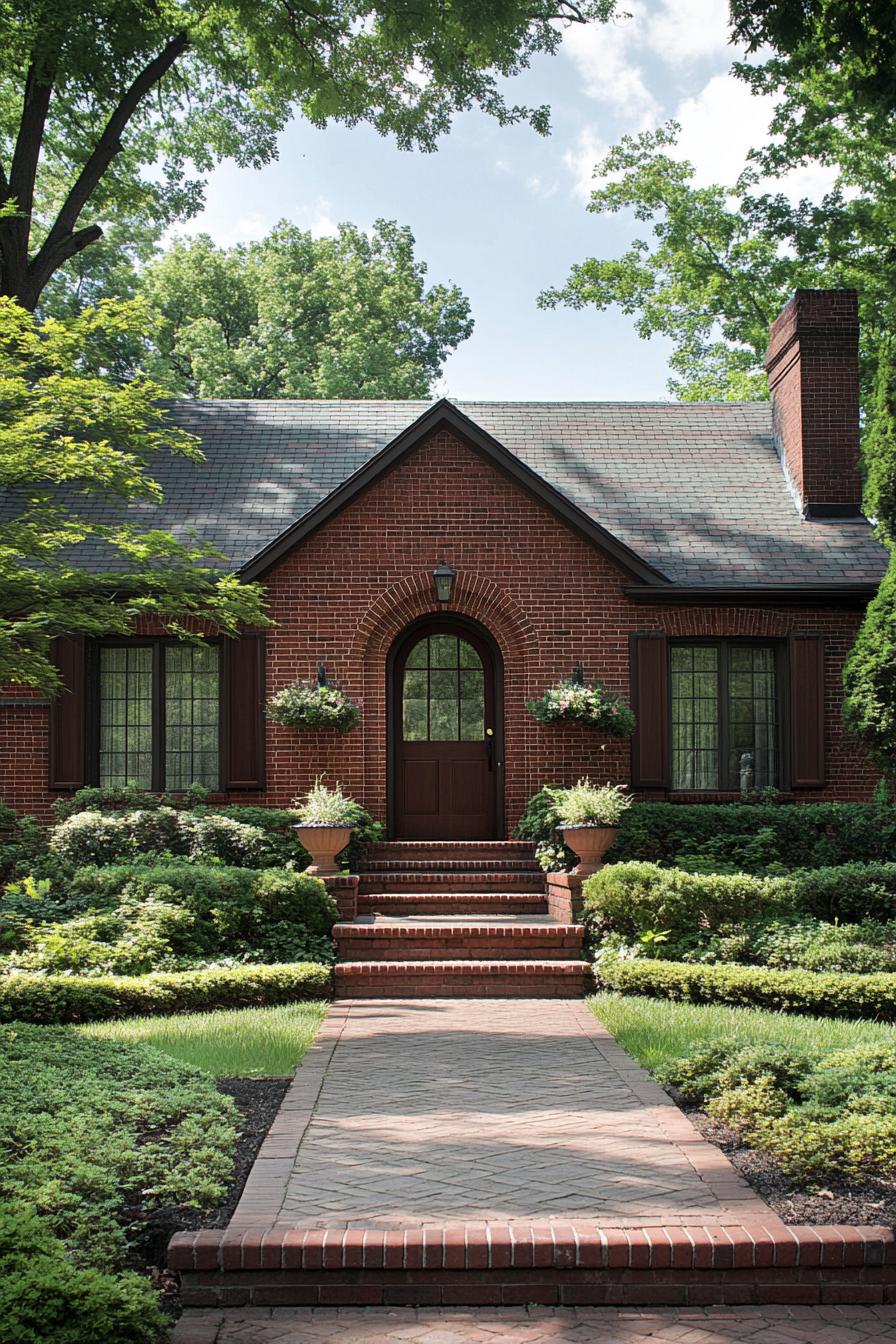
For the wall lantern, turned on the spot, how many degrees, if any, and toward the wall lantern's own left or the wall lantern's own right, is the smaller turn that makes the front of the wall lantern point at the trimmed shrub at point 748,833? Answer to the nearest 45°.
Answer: approximately 90° to the wall lantern's own left

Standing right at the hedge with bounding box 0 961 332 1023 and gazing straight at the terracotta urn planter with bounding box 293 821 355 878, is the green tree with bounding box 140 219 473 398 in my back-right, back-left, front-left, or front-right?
front-left

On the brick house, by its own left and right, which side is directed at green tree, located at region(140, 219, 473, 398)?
back

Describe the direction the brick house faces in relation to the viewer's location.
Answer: facing the viewer

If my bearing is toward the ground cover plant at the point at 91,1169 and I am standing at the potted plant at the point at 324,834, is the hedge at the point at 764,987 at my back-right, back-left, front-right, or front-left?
front-left

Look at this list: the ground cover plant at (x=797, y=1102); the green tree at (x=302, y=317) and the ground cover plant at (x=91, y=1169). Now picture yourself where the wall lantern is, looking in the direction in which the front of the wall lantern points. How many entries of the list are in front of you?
2

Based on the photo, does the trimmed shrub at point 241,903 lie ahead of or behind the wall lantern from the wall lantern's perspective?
ahead

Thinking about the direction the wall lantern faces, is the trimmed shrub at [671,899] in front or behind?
in front

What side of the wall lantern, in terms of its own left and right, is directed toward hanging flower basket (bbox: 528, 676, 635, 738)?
left

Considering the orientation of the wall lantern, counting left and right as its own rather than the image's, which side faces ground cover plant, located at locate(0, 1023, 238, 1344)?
front

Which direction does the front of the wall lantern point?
toward the camera

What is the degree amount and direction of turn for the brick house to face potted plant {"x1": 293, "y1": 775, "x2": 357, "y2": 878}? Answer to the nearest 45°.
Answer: approximately 45° to its right
